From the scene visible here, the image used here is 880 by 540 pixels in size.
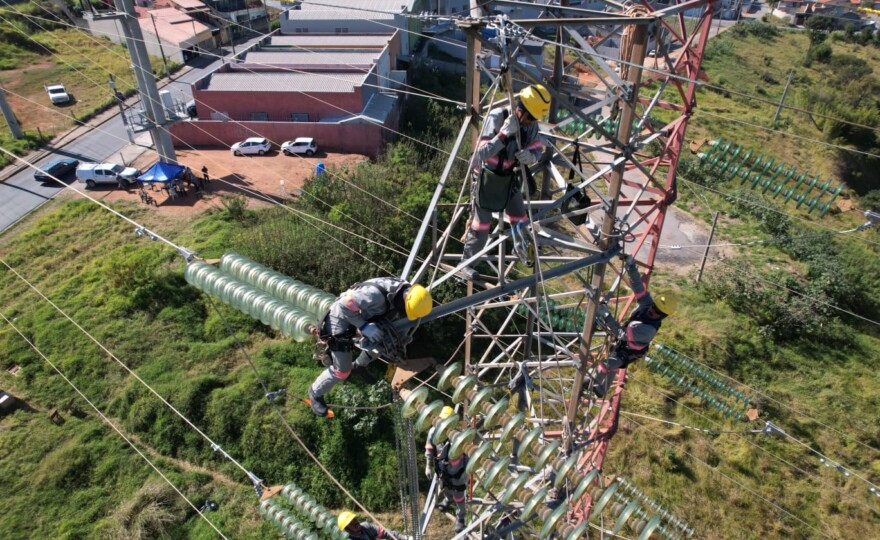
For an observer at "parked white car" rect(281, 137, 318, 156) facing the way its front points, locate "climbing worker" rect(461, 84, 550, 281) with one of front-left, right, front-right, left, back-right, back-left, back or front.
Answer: left

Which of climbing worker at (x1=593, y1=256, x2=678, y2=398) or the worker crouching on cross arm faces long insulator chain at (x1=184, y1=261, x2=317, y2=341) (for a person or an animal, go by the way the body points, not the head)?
the climbing worker

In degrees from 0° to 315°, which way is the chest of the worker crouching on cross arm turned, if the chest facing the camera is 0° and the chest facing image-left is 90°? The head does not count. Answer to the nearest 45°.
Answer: approximately 270°

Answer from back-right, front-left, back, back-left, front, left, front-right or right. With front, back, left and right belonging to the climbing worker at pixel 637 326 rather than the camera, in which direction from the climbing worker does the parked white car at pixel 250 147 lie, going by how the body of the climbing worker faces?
front-right

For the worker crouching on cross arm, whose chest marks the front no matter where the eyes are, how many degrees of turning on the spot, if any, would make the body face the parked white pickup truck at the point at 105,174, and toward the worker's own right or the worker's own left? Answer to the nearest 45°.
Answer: approximately 135° to the worker's own left

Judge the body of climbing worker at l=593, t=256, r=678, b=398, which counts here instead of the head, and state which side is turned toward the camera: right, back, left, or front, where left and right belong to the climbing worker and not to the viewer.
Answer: left
